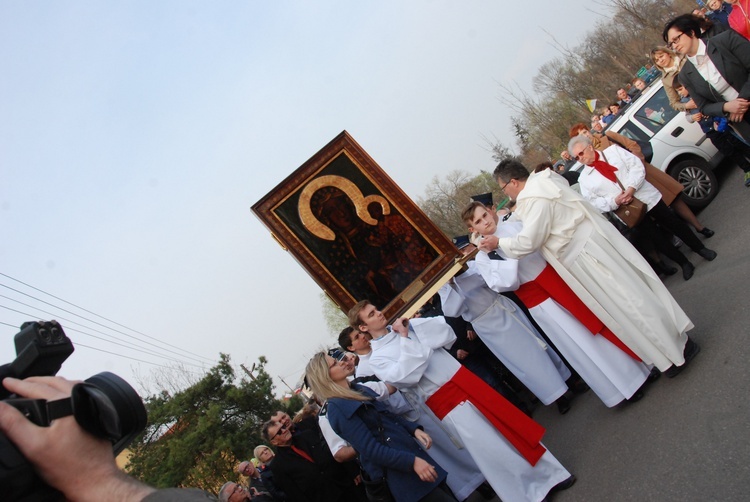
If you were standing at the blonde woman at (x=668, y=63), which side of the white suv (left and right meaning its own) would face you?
right

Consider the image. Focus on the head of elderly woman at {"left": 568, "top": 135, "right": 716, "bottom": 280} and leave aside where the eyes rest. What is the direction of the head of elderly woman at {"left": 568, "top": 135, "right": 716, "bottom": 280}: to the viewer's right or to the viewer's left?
to the viewer's left

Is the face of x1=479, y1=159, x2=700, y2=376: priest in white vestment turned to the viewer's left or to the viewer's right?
to the viewer's left

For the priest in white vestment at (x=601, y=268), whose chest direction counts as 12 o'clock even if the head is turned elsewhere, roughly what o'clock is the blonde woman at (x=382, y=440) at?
The blonde woman is roughly at 11 o'clock from the priest in white vestment.

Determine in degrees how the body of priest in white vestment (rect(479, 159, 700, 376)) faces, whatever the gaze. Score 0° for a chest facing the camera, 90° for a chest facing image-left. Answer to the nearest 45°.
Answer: approximately 90°

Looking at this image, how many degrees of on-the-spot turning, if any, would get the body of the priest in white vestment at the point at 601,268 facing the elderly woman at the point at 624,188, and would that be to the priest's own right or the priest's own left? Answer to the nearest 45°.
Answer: approximately 90° to the priest's own right

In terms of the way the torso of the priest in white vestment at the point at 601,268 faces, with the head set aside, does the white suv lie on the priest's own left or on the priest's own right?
on the priest's own right

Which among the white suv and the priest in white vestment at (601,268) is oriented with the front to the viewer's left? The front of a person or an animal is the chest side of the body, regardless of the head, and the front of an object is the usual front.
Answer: the priest in white vestment

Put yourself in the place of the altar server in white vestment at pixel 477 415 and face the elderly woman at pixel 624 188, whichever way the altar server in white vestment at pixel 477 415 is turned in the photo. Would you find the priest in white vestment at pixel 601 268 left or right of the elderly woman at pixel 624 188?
right
